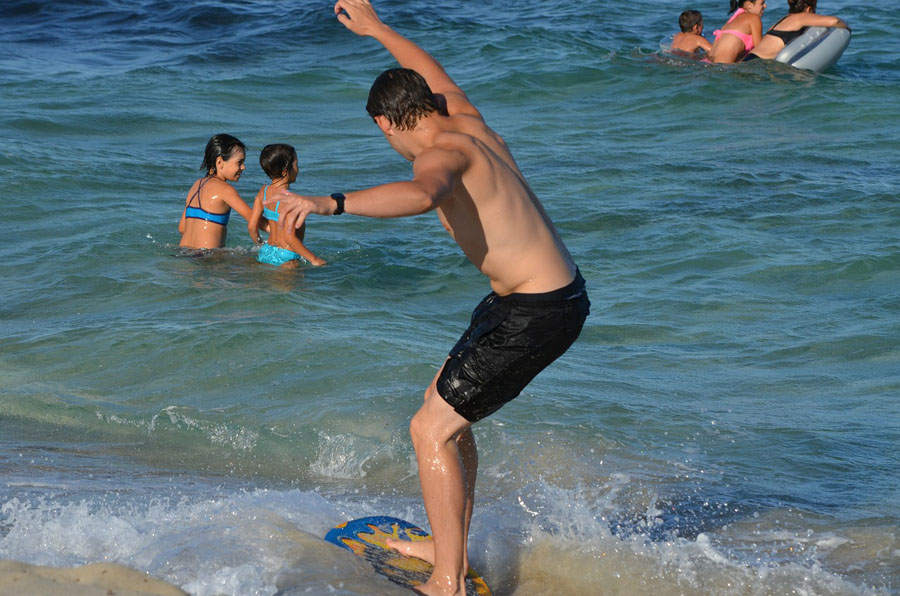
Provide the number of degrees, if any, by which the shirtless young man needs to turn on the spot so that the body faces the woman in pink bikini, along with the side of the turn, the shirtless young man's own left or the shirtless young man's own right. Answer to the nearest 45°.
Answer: approximately 90° to the shirtless young man's own right

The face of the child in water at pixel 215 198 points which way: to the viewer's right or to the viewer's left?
to the viewer's right

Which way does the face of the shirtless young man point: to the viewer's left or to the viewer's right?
to the viewer's left

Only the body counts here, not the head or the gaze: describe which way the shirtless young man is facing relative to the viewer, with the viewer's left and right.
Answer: facing to the left of the viewer

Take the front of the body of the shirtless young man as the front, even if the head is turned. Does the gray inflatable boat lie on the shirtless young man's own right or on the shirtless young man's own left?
on the shirtless young man's own right
